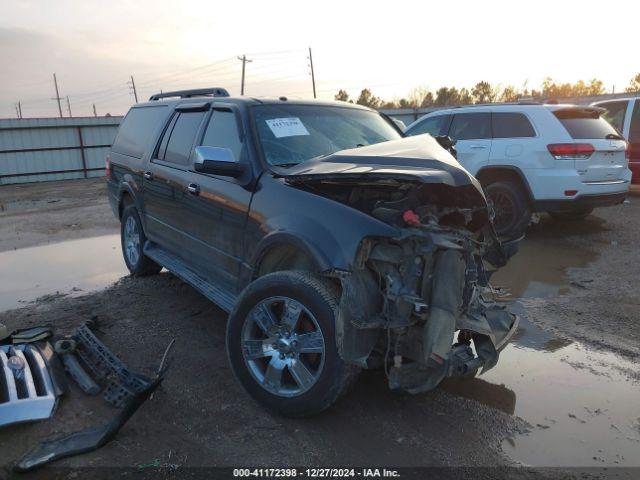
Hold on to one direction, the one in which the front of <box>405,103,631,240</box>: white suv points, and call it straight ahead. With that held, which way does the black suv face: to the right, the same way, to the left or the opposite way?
the opposite way

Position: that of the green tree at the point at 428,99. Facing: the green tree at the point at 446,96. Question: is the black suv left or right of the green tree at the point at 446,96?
right

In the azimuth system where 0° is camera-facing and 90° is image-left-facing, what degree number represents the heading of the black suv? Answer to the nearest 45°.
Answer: approximately 315°

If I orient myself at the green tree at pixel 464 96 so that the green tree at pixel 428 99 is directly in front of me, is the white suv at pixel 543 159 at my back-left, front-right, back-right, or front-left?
back-left

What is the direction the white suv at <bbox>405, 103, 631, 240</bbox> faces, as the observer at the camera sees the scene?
facing away from the viewer and to the left of the viewer

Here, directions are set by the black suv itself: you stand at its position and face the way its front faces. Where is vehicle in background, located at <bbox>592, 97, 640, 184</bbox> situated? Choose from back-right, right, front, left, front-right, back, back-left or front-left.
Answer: left

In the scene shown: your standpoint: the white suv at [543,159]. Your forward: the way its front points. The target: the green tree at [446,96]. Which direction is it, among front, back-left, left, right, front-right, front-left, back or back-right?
front-right

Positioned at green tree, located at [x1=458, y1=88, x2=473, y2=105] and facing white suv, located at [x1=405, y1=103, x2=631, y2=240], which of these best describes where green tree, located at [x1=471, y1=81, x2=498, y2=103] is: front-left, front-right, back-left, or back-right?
back-left

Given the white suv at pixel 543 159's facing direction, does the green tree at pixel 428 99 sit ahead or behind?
ahead

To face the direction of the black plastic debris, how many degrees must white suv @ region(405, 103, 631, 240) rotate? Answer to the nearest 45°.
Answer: approximately 135° to its left
